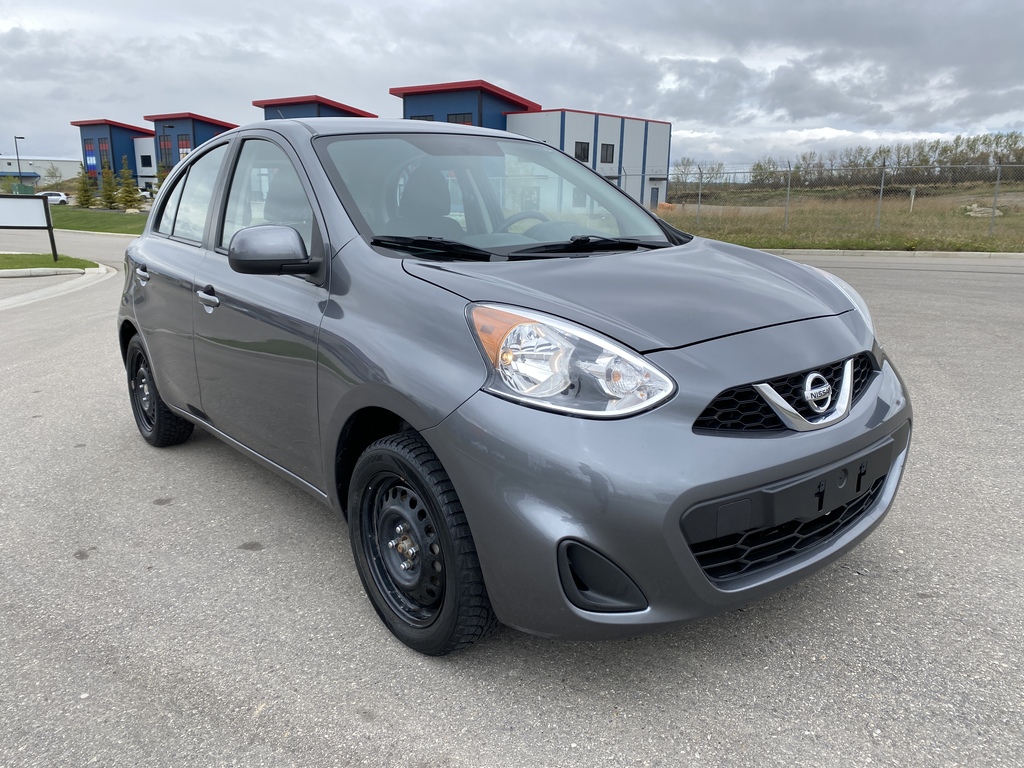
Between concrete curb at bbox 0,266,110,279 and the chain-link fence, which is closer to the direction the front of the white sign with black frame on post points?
the concrete curb

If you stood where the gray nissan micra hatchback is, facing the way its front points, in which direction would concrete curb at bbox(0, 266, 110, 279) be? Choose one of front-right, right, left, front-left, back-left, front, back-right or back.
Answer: back

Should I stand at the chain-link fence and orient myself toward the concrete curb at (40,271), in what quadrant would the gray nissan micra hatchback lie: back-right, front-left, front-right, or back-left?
front-left

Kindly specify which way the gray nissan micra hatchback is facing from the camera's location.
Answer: facing the viewer and to the right of the viewer

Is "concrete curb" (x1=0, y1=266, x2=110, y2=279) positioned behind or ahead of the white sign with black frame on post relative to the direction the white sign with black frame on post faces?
ahead

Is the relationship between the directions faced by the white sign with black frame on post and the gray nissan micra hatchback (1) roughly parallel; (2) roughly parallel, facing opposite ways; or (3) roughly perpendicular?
roughly parallel

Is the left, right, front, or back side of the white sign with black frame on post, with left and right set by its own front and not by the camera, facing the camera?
front

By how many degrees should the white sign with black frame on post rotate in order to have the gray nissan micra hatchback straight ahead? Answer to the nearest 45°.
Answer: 0° — it already faces it

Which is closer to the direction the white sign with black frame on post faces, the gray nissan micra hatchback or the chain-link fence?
the gray nissan micra hatchback

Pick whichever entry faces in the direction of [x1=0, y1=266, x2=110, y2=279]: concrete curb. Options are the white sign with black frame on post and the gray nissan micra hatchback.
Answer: the white sign with black frame on post

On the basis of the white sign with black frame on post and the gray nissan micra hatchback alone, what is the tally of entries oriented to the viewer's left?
0

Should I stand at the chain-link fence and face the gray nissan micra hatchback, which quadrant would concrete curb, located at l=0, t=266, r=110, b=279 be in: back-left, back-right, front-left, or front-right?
front-right

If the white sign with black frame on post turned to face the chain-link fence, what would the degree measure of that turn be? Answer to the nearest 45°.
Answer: approximately 90° to its left
